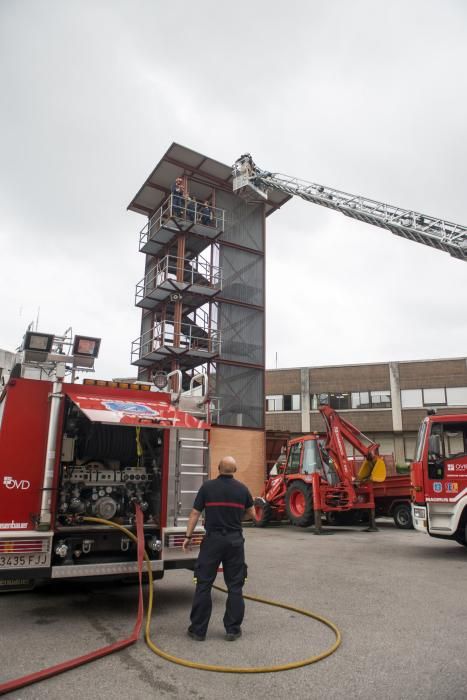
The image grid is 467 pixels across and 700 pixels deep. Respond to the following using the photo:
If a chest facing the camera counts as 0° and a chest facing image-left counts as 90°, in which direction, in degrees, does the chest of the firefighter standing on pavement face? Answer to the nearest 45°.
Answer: approximately 180°

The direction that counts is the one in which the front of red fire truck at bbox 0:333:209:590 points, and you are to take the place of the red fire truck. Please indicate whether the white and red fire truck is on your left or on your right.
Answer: on your right

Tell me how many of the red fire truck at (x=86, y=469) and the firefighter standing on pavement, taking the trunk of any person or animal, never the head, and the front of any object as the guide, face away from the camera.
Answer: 2

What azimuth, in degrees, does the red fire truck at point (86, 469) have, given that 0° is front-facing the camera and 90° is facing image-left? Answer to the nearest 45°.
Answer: approximately 180°

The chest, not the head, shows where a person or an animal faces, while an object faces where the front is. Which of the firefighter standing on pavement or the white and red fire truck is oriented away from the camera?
the firefighter standing on pavement

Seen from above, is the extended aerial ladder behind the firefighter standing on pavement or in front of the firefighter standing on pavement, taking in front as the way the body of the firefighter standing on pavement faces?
in front

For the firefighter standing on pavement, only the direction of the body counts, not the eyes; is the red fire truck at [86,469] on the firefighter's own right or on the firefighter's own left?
on the firefighter's own left

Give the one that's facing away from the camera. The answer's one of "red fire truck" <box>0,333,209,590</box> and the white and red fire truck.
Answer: the red fire truck

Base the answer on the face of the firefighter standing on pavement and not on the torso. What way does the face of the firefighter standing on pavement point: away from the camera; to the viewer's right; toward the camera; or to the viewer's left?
away from the camera
